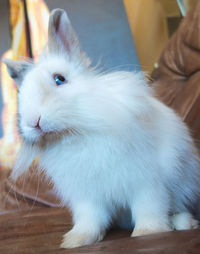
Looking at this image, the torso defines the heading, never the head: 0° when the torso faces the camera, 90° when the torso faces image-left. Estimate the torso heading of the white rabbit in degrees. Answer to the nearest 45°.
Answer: approximately 45°
